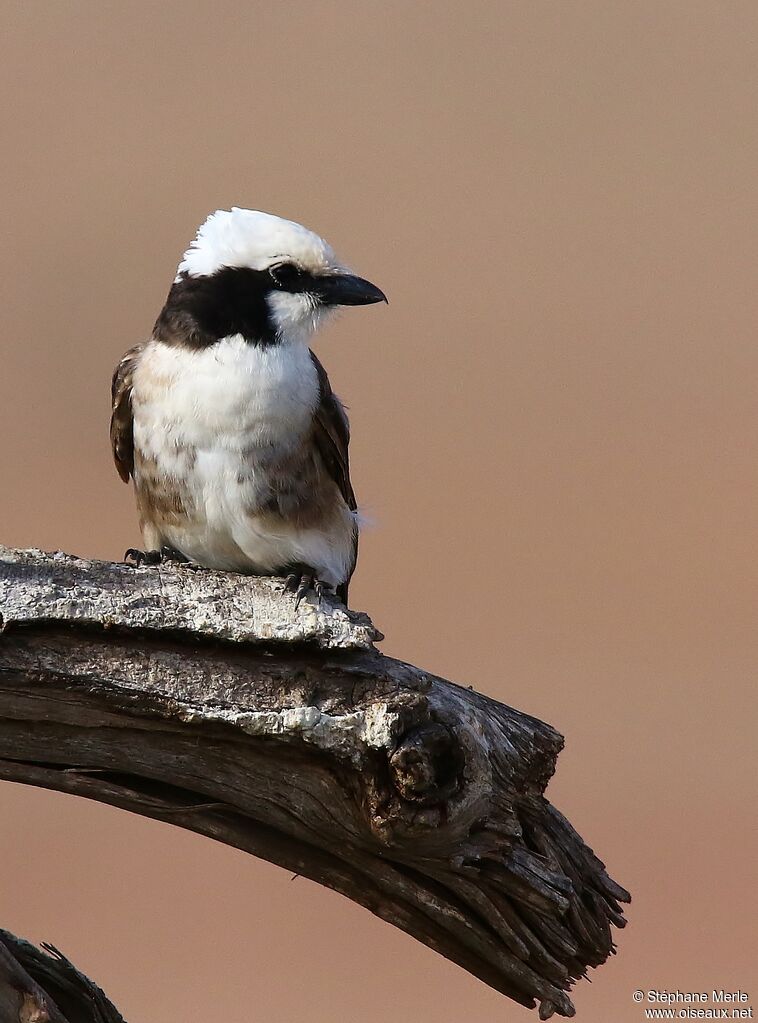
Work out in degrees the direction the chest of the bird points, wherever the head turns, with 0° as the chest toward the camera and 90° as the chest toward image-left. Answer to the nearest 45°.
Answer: approximately 0°
